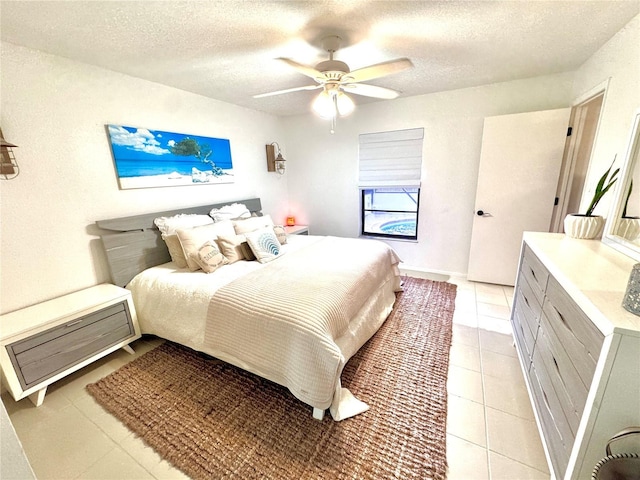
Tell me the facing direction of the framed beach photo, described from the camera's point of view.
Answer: facing the viewer and to the right of the viewer

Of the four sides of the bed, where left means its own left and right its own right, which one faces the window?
left

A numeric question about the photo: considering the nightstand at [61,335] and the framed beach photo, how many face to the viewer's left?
0

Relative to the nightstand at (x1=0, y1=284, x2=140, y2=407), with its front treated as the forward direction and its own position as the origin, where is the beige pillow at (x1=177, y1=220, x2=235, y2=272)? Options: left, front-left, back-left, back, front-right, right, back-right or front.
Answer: front-left

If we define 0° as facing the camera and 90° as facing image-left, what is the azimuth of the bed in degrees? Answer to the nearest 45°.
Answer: approximately 315°

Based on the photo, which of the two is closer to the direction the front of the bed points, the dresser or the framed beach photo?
the dresser

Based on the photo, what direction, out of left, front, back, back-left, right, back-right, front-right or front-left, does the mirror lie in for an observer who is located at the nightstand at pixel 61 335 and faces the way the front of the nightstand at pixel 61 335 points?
front

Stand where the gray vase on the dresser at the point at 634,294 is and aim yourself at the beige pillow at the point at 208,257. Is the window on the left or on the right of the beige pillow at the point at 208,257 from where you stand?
right

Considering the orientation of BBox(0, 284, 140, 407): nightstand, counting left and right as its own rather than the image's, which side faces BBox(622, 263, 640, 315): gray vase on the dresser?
front

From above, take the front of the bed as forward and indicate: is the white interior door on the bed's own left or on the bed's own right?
on the bed's own left

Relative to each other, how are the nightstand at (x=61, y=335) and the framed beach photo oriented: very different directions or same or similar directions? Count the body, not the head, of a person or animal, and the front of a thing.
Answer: same or similar directions

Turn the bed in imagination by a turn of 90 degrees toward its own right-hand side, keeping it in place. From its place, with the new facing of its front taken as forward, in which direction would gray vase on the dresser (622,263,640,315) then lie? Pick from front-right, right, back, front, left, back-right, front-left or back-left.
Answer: left

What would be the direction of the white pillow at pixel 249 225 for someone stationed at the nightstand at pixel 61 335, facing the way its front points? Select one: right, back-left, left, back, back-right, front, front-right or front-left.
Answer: front-left

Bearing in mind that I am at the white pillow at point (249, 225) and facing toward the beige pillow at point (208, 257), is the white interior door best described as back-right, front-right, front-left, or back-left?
back-left
